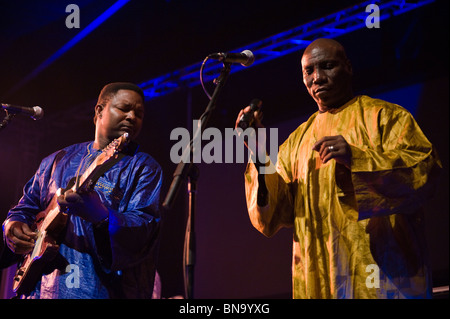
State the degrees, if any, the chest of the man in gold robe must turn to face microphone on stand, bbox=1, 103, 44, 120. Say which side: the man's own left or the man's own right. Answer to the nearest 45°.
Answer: approximately 45° to the man's own right

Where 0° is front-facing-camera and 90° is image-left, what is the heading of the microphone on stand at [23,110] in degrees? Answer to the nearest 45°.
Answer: approximately 270°

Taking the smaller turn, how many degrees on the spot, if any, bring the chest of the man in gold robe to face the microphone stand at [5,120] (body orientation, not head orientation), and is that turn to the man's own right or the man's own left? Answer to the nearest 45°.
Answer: approximately 45° to the man's own right
